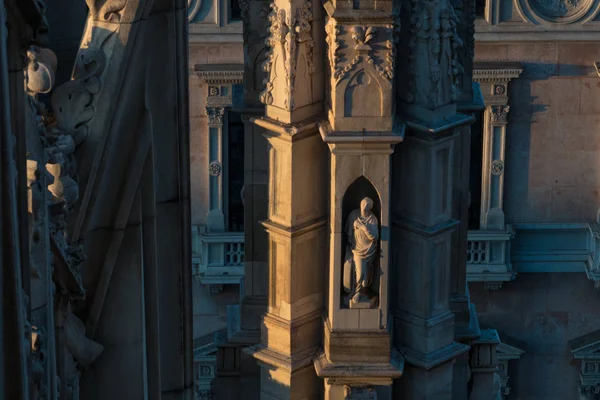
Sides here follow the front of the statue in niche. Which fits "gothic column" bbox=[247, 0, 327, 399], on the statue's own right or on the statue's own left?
on the statue's own right

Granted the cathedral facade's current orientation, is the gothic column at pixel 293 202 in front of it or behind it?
in front

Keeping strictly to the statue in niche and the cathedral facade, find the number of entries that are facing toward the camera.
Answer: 2

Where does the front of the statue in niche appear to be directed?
toward the camera

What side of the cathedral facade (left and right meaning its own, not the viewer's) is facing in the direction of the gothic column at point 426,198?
front

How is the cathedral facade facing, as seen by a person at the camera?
facing the viewer

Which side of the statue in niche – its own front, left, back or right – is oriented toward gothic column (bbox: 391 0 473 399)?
left
